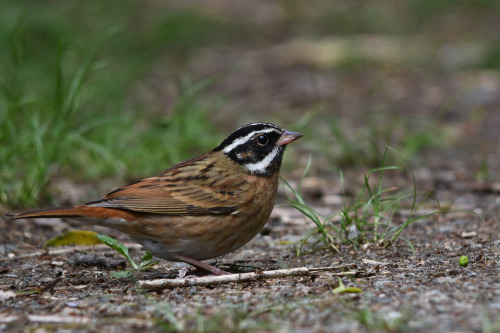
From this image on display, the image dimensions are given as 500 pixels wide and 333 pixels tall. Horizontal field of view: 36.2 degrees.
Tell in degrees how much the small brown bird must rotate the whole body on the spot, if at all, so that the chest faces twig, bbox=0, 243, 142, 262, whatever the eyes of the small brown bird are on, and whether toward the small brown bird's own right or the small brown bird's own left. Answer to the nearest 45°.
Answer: approximately 135° to the small brown bird's own left

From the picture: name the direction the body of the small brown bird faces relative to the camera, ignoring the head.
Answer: to the viewer's right
